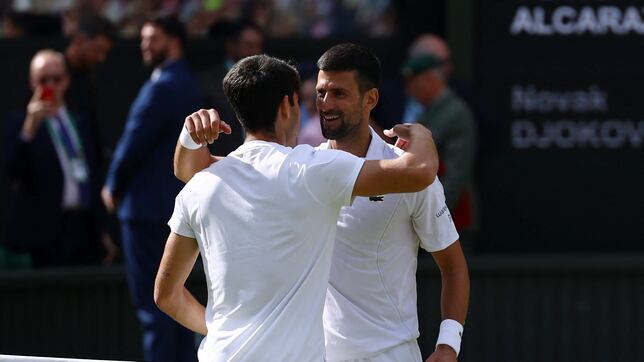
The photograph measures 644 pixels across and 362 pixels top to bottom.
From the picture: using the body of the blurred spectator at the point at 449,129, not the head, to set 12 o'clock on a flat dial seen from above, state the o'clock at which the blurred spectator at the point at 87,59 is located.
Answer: the blurred spectator at the point at 87,59 is roughly at 12 o'clock from the blurred spectator at the point at 449,129.

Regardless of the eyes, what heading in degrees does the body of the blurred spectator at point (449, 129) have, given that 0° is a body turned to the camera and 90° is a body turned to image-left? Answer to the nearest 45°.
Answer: approximately 90°

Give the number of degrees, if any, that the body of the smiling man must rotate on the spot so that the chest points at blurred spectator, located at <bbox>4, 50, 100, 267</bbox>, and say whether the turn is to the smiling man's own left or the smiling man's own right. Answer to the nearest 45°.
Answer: approximately 90° to the smiling man's own right

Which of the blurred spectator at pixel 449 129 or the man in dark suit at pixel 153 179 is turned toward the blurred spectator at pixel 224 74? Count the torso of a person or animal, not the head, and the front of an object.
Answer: the blurred spectator at pixel 449 129

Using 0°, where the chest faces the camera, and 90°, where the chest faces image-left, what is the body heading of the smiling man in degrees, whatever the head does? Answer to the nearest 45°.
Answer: approximately 45°

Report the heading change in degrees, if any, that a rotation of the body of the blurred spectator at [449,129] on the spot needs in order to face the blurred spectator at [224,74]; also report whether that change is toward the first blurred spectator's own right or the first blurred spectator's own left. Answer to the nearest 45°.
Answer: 0° — they already face them

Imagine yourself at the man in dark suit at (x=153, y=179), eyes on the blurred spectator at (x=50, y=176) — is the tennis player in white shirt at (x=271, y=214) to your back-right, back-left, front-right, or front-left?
back-left

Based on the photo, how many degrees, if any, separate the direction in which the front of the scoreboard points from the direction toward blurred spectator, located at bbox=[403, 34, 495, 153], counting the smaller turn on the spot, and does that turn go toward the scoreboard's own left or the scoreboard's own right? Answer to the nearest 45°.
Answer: approximately 90° to the scoreboard's own right
